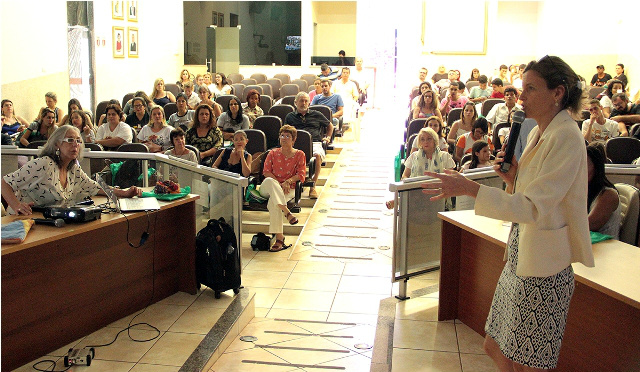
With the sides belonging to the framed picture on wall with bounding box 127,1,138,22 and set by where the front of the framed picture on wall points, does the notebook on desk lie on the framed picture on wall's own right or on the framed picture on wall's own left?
on the framed picture on wall's own right

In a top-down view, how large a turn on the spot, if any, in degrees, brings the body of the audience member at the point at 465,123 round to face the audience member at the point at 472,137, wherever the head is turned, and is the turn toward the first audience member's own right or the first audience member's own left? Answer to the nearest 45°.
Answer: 0° — they already face them

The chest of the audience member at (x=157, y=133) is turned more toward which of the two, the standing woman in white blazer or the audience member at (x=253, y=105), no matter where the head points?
the standing woman in white blazer

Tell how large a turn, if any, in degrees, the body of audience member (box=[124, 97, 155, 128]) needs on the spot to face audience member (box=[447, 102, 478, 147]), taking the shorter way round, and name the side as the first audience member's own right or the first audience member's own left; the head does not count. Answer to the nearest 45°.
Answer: approximately 45° to the first audience member's own left

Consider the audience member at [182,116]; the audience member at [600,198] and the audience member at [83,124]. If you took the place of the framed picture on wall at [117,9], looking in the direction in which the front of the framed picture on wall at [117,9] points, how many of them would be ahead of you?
3

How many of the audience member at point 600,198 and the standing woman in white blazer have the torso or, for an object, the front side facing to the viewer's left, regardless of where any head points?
2

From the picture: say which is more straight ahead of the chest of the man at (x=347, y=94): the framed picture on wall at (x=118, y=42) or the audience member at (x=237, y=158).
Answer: the audience member

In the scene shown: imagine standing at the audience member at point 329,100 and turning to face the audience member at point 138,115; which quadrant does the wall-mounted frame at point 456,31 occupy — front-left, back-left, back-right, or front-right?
back-right
